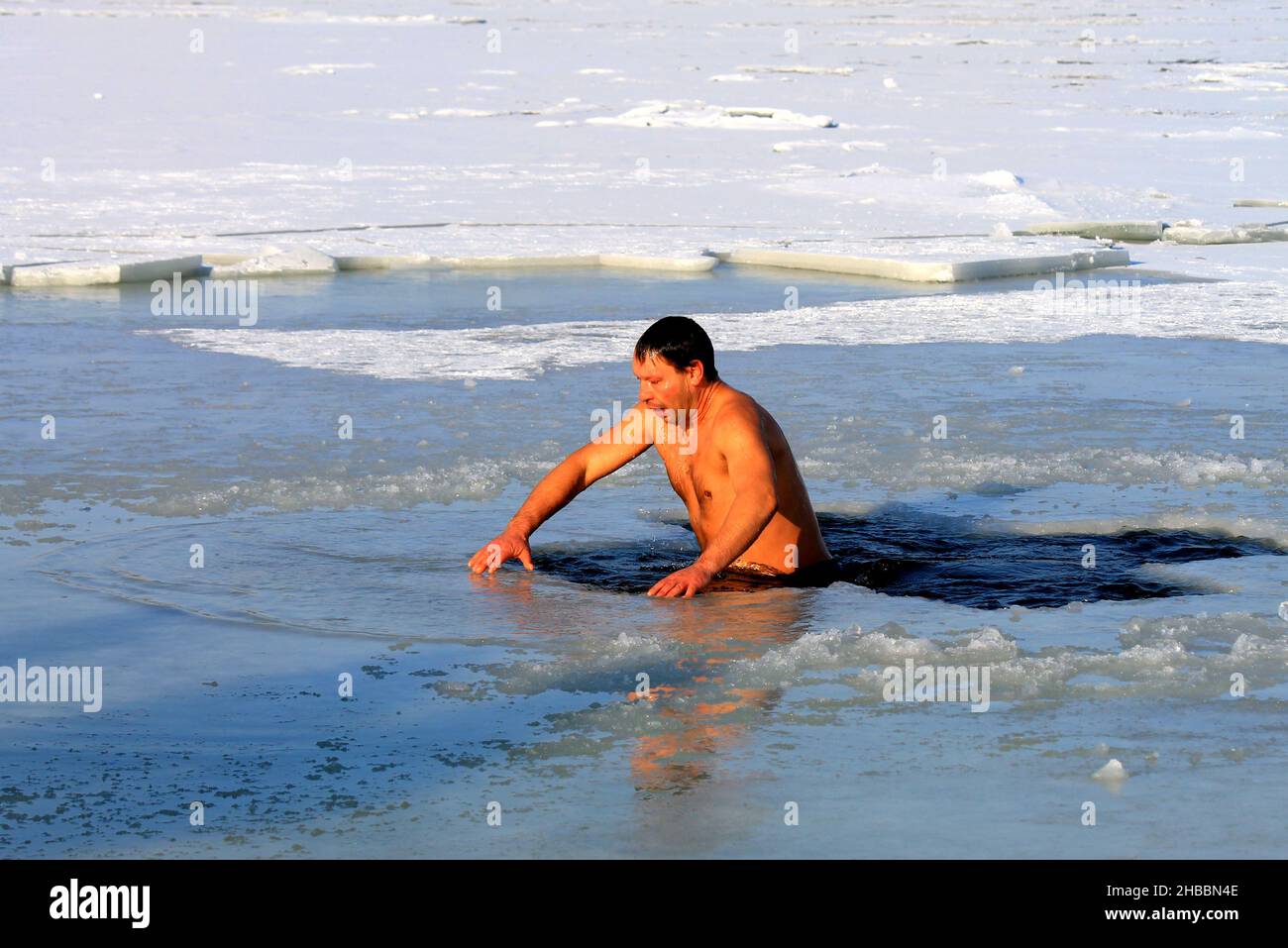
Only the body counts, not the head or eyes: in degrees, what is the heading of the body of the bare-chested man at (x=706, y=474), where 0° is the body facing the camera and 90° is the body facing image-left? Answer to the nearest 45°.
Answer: approximately 45°

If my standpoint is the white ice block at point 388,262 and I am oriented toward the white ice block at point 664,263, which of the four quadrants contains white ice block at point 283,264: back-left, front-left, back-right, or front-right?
back-right

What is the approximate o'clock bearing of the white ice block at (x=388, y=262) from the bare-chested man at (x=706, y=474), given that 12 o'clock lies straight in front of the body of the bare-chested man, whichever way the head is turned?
The white ice block is roughly at 4 o'clock from the bare-chested man.

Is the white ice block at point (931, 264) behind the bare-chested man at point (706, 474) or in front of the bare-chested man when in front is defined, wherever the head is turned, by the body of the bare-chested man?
behind

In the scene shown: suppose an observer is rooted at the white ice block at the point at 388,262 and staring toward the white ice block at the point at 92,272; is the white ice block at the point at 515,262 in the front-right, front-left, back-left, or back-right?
back-left

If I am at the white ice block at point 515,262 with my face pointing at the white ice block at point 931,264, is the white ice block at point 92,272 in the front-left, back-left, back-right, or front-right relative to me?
back-right

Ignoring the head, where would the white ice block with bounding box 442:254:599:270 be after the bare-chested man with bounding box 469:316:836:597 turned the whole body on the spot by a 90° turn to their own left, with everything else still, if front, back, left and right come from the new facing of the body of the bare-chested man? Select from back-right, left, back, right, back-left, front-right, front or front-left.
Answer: back-left

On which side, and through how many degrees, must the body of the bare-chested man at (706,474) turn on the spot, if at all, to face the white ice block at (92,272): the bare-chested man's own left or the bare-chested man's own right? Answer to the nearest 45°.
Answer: approximately 90° to the bare-chested man's own right
